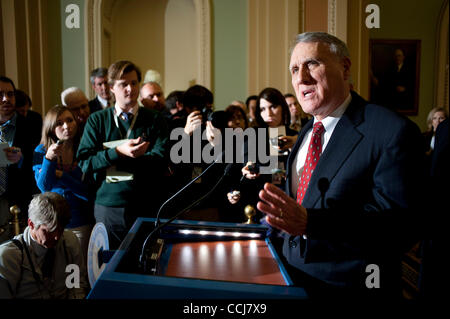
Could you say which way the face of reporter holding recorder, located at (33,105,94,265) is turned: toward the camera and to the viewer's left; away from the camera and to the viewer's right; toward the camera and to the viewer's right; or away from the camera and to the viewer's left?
toward the camera and to the viewer's right

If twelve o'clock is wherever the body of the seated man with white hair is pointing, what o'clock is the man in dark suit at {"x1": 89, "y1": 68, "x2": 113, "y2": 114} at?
The man in dark suit is roughly at 8 o'clock from the seated man with white hair.

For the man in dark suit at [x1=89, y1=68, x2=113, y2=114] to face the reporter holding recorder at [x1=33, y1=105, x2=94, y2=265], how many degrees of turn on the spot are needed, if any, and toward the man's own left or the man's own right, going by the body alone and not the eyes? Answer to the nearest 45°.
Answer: approximately 45° to the man's own right

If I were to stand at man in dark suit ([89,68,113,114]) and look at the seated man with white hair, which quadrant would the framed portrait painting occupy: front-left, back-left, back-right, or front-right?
back-left

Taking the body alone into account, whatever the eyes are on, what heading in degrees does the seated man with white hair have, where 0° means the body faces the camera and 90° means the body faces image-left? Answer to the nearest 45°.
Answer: approximately 315°

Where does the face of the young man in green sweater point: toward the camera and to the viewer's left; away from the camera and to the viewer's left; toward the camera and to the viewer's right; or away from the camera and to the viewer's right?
toward the camera and to the viewer's right

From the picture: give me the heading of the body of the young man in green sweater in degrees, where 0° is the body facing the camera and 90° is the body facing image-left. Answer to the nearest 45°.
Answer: approximately 0°

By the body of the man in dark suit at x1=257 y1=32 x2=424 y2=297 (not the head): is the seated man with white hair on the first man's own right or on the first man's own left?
on the first man's own right

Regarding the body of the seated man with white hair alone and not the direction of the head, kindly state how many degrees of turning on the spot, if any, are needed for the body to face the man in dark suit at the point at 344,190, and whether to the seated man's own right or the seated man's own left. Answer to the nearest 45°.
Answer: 0° — they already face them
